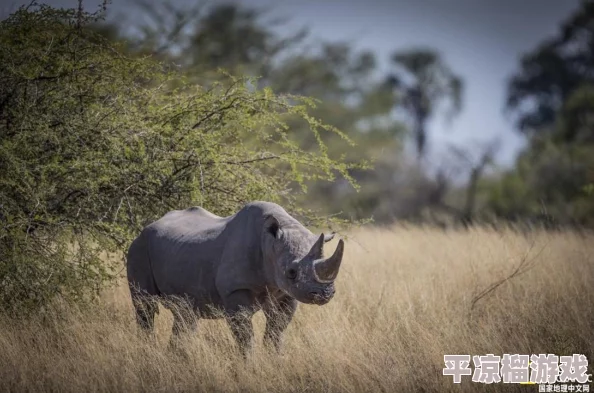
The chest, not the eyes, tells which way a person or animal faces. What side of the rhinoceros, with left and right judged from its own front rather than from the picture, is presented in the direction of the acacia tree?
back

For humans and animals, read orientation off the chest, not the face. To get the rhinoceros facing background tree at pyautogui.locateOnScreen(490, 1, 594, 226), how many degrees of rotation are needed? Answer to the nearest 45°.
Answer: approximately 90° to its left

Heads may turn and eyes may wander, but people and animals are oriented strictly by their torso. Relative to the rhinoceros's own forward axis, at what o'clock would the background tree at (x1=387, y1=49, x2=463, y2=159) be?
The background tree is roughly at 8 o'clock from the rhinoceros.
